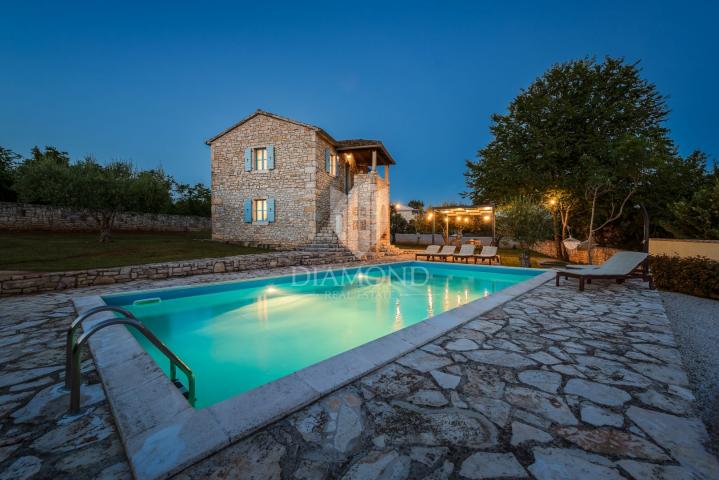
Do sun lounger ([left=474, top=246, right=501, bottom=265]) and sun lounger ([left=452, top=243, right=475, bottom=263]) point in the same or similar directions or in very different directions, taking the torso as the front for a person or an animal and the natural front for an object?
same or similar directions

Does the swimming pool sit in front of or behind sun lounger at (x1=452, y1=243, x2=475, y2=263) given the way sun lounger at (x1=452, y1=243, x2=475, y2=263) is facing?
in front

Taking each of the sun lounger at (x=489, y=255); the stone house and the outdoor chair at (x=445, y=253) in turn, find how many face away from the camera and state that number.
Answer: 0

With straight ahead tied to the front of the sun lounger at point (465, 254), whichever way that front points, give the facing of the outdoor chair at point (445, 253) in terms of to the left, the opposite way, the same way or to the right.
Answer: the same way

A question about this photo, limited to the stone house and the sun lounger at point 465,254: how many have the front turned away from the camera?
0

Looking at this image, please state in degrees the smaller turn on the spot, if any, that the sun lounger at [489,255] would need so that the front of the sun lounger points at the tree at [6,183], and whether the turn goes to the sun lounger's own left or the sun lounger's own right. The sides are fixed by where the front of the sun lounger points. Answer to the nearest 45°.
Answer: approximately 45° to the sun lounger's own right

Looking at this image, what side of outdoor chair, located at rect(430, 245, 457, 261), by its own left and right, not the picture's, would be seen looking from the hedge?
left

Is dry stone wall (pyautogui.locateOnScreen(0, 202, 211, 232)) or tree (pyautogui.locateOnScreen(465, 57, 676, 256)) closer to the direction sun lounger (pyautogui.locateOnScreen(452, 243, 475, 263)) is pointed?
the dry stone wall

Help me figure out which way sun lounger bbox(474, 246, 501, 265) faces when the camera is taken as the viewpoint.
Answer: facing the viewer and to the left of the viewer

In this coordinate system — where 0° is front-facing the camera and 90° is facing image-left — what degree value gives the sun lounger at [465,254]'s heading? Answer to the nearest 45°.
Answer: approximately 45°

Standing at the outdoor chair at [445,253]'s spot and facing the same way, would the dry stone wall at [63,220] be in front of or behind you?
in front

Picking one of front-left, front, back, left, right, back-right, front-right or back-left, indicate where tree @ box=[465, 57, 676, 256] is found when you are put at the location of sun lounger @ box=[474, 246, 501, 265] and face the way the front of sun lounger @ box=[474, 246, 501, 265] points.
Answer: back

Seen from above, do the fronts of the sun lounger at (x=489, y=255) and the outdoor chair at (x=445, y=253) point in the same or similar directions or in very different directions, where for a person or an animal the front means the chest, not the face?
same or similar directions
